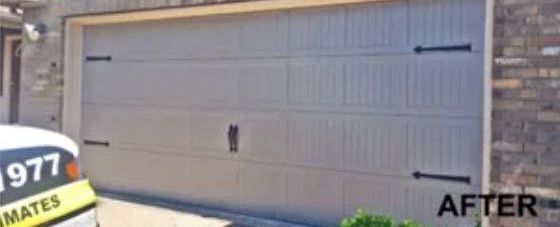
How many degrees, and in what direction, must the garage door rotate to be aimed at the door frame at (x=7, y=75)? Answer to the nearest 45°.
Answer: approximately 90° to its right

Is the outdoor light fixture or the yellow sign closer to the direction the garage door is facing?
the yellow sign

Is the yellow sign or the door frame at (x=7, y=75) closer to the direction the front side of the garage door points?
the yellow sign

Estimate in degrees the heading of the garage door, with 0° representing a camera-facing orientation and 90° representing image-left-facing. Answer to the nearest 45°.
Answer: approximately 45°

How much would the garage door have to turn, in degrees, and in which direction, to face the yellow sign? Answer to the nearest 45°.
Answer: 0° — it already faces it

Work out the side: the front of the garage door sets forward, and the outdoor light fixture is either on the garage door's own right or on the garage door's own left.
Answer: on the garage door's own right

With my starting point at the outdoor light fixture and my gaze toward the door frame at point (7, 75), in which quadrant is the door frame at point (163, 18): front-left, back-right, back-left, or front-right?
back-right
